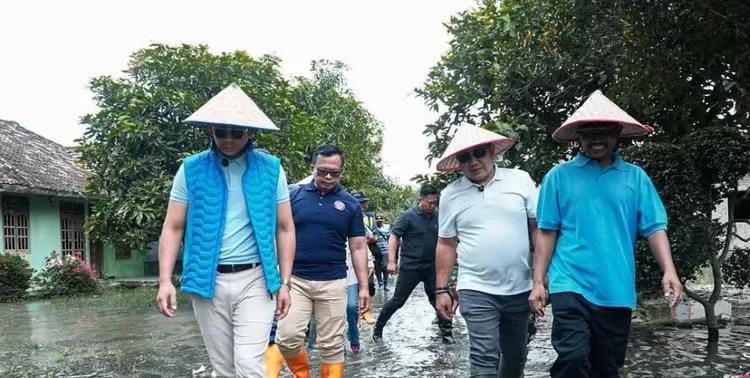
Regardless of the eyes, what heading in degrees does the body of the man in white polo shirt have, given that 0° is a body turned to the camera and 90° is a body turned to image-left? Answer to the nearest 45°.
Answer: approximately 0°

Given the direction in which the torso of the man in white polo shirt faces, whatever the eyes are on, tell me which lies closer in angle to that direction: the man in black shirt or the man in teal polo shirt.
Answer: the man in teal polo shirt

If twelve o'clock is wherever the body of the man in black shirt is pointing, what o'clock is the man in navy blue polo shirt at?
The man in navy blue polo shirt is roughly at 2 o'clock from the man in black shirt.

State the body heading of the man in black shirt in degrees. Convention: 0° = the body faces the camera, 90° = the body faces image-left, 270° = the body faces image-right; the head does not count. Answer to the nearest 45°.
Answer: approximately 315°

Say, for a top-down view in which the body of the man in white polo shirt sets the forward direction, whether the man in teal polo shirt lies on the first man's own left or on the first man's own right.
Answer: on the first man's own left

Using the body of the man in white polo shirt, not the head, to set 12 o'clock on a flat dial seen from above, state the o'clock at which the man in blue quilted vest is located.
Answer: The man in blue quilted vest is roughly at 2 o'clock from the man in white polo shirt.

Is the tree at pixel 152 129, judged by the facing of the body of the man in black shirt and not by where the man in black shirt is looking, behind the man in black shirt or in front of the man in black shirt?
behind

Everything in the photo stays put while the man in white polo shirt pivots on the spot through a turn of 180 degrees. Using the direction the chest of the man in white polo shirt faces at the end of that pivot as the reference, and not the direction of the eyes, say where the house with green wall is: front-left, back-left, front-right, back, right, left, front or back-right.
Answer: front-left
